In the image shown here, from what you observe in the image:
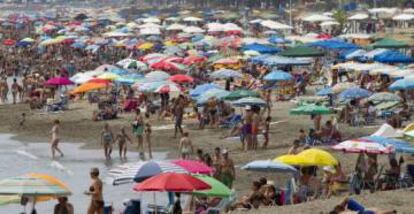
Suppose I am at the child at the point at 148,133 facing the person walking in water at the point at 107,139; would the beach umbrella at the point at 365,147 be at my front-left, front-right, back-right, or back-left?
back-left
